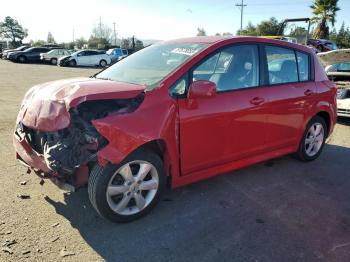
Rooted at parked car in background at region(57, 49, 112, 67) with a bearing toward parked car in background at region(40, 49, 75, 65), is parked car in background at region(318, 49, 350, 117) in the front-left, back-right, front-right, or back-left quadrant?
back-left

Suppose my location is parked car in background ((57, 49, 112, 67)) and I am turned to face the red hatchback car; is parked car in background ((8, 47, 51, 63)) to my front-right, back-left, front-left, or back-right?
back-right

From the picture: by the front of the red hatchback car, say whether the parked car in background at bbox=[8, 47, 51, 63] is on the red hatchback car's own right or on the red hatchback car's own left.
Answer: on the red hatchback car's own right

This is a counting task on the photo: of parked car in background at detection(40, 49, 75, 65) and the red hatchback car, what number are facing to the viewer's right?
0

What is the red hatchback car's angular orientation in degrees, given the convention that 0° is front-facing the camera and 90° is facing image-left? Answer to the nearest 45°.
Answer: approximately 45°

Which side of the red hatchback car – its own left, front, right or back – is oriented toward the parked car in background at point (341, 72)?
back

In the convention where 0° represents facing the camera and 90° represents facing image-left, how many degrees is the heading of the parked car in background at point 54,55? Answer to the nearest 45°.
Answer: approximately 45°

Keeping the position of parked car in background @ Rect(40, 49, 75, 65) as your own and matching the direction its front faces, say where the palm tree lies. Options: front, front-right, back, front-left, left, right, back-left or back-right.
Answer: back-left
